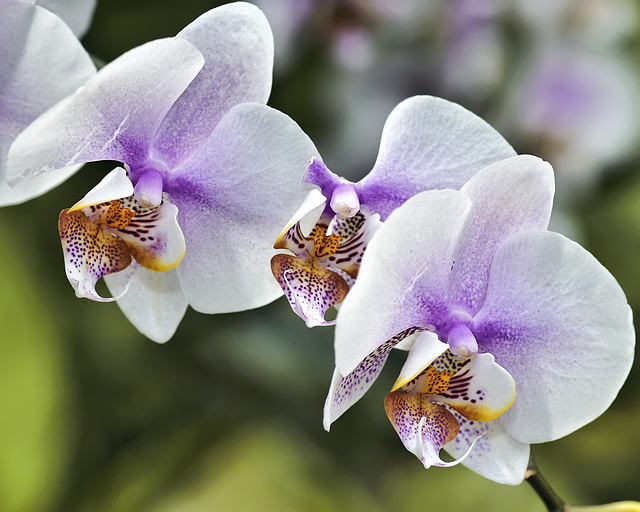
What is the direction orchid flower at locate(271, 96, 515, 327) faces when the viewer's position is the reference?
facing the viewer and to the left of the viewer

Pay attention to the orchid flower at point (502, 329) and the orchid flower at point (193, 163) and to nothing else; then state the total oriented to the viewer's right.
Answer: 0

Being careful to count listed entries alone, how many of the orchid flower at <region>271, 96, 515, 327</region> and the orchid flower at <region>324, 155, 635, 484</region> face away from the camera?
0

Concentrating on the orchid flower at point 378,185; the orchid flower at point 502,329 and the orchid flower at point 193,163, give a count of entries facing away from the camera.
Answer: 0
